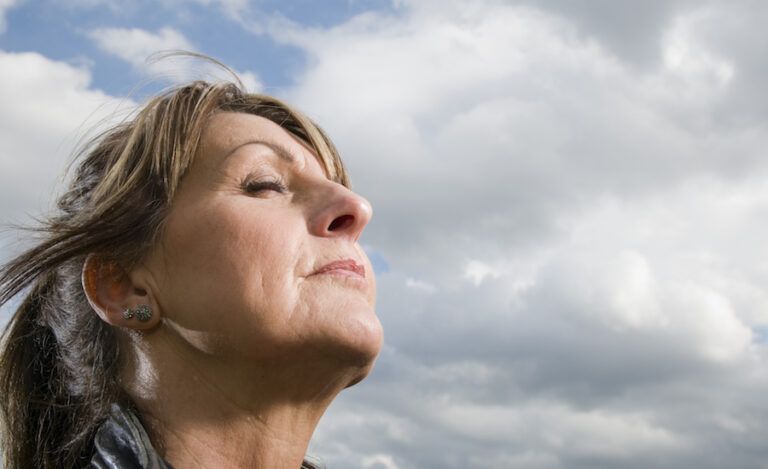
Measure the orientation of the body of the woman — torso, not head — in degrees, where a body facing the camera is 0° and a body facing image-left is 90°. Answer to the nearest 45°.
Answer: approximately 270°
